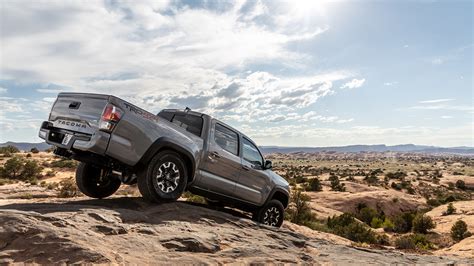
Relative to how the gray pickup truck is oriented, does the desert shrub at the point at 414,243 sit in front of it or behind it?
in front

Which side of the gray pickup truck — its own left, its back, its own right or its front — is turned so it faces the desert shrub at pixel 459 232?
front

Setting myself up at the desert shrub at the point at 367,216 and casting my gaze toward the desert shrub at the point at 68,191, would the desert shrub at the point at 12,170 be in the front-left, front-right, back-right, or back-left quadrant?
front-right

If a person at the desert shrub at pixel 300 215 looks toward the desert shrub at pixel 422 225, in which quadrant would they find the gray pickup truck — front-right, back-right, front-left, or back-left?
back-right

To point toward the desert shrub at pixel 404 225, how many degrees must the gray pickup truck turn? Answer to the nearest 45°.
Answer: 0° — it already faces it

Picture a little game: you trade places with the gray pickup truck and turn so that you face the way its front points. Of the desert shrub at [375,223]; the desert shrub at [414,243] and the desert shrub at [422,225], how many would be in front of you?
3

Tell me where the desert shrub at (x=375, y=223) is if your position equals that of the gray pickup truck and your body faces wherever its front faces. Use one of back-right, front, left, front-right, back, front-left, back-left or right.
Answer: front

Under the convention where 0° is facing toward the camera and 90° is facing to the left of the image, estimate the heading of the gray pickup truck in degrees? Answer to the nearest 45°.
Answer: approximately 225°
